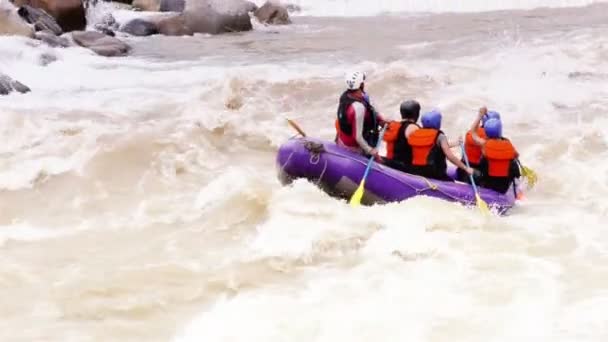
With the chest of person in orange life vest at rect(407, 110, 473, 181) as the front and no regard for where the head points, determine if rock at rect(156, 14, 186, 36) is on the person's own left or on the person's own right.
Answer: on the person's own left

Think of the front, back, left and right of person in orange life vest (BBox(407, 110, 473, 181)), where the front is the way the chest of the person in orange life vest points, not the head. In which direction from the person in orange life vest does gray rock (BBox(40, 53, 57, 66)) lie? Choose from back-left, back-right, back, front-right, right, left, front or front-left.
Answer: left

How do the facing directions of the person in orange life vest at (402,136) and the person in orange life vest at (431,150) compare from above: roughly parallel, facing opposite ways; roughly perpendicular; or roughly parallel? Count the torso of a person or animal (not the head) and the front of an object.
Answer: roughly parallel
